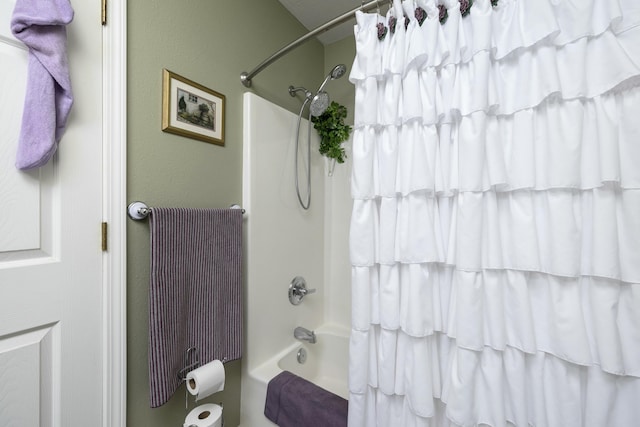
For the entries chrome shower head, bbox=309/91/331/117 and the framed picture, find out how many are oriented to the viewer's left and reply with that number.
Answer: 0

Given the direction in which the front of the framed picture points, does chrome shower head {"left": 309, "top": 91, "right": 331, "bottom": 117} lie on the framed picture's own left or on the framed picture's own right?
on the framed picture's own left

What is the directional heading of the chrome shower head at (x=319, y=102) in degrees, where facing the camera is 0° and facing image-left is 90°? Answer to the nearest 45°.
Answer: approximately 315°

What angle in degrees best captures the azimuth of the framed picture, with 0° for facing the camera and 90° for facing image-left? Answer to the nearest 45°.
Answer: approximately 315°

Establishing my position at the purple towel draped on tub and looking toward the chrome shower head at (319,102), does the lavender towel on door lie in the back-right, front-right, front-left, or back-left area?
back-left

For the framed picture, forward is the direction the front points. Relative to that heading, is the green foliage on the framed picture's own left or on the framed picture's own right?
on the framed picture's own left

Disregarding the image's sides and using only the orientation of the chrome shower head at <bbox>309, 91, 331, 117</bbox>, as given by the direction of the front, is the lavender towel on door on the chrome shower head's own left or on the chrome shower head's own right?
on the chrome shower head's own right
